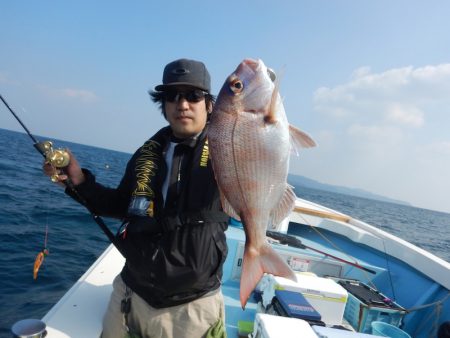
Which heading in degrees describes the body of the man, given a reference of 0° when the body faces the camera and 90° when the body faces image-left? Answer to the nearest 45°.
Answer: approximately 0°

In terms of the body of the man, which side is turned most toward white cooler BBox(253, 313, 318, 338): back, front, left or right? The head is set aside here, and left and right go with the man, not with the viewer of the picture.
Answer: left

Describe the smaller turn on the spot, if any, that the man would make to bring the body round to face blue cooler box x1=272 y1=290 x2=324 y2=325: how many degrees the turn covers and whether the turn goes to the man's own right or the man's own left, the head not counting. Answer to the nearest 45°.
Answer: approximately 135° to the man's own left

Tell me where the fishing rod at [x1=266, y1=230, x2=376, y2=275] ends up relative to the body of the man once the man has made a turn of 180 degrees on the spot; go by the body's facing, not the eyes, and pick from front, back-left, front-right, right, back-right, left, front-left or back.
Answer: front-right
